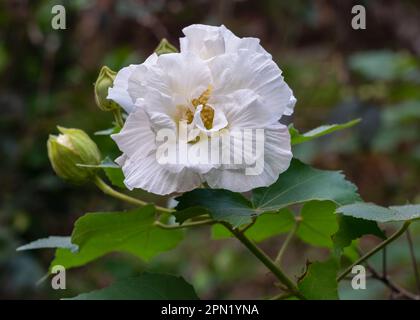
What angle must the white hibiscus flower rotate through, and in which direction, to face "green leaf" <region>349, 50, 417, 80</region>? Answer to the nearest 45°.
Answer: approximately 180°

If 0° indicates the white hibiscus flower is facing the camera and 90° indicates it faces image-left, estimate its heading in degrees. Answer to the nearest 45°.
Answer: approximately 0°
